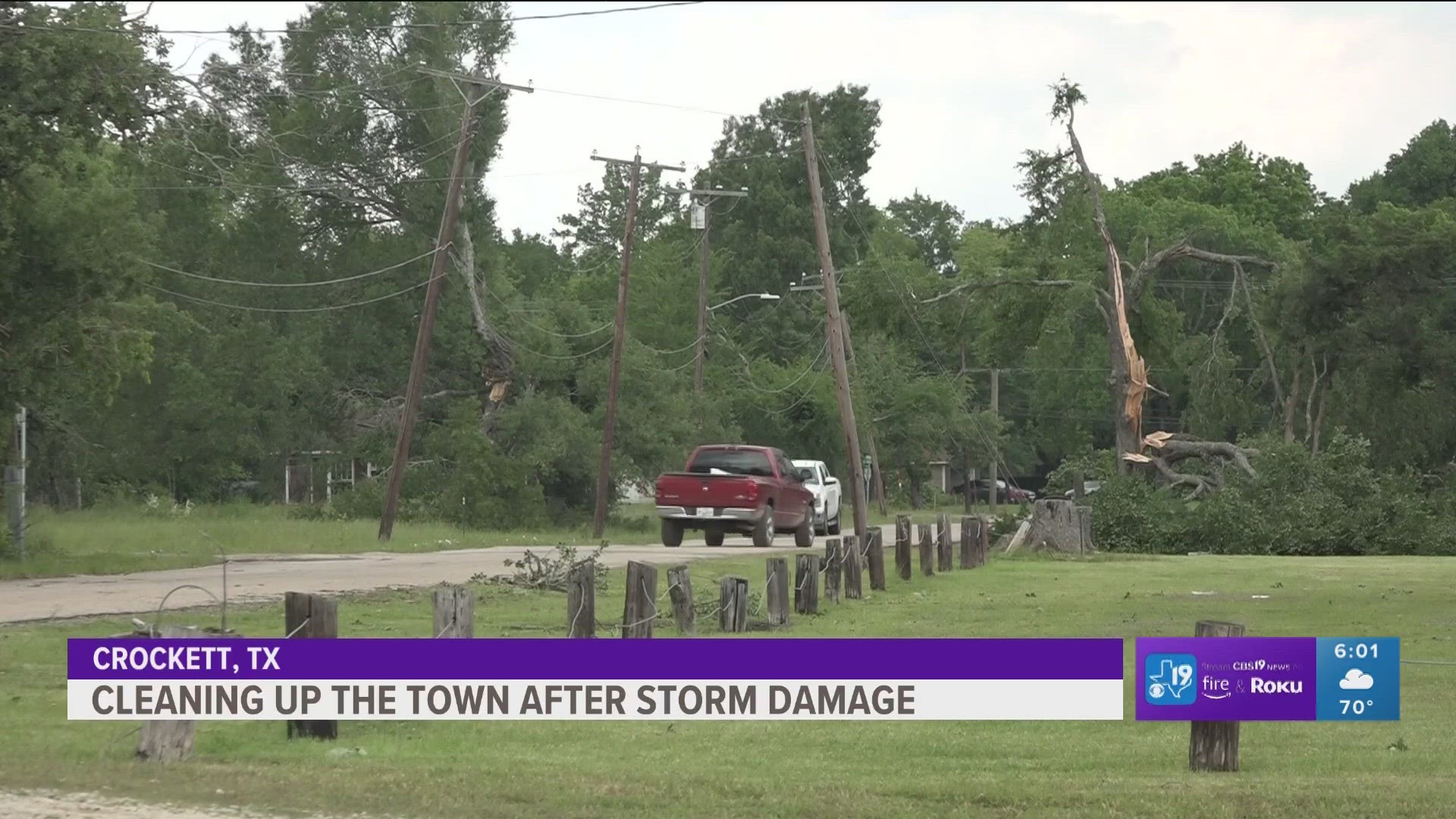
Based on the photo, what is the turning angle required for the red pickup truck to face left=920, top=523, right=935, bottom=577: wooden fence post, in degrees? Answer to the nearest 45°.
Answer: approximately 135° to its right

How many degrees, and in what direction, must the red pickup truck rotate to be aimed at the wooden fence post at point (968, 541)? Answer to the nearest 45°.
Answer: approximately 90° to its right

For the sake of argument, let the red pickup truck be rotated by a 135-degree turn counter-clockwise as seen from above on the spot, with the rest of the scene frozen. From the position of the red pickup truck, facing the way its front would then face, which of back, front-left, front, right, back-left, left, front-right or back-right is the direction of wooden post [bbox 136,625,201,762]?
left

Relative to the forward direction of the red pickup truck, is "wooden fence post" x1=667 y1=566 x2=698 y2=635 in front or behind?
behind

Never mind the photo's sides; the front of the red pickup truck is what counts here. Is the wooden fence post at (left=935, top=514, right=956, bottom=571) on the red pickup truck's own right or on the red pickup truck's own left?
on the red pickup truck's own right

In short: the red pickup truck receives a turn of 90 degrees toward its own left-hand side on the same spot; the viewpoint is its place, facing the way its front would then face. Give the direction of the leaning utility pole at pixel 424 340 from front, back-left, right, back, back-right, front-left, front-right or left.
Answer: front-left

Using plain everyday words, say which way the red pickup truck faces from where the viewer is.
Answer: facing away from the viewer and to the right of the viewer

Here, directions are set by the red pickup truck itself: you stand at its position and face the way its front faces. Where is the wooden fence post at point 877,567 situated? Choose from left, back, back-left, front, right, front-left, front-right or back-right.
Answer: back-right

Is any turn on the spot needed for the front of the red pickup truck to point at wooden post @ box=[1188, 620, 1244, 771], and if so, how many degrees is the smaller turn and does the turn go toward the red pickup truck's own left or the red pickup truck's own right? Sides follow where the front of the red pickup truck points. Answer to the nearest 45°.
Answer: approximately 135° to the red pickup truck's own right

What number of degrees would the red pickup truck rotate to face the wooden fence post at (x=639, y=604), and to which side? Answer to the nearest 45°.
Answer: approximately 135° to its right

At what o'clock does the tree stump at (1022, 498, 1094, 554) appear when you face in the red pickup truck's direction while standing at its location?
The tree stump is roughly at 2 o'clock from the red pickup truck.
